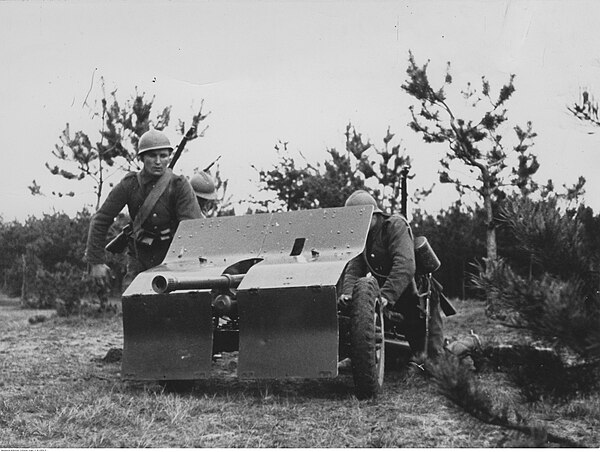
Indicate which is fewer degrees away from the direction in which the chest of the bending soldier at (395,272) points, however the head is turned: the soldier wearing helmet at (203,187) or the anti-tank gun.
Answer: the anti-tank gun

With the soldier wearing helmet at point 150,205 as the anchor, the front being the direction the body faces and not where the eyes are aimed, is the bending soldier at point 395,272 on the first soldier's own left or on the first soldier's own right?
on the first soldier's own left

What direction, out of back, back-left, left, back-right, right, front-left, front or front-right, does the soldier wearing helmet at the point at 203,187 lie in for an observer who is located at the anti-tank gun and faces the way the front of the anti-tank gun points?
back-right

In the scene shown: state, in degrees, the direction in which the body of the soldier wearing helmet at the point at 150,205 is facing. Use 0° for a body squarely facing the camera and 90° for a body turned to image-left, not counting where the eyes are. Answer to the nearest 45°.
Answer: approximately 0°

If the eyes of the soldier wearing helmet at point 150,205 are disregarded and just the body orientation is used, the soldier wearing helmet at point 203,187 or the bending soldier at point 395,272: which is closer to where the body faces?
the bending soldier

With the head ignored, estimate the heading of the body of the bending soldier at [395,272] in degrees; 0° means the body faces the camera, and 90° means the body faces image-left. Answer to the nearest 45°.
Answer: approximately 45°

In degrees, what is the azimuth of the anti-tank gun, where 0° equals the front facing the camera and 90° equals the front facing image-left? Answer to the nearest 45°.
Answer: approximately 45°

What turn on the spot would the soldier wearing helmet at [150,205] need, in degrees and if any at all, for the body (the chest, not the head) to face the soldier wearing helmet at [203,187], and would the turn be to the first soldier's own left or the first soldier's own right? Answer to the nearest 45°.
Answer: approximately 180°

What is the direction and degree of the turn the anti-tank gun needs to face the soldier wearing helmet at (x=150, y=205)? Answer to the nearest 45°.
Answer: approximately 90° to its right

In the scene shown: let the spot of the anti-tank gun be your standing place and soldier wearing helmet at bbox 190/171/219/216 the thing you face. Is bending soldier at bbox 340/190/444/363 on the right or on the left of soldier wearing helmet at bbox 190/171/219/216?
right

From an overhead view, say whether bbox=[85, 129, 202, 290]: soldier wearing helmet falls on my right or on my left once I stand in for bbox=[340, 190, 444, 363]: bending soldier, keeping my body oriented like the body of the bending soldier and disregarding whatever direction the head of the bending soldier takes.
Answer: on my right
